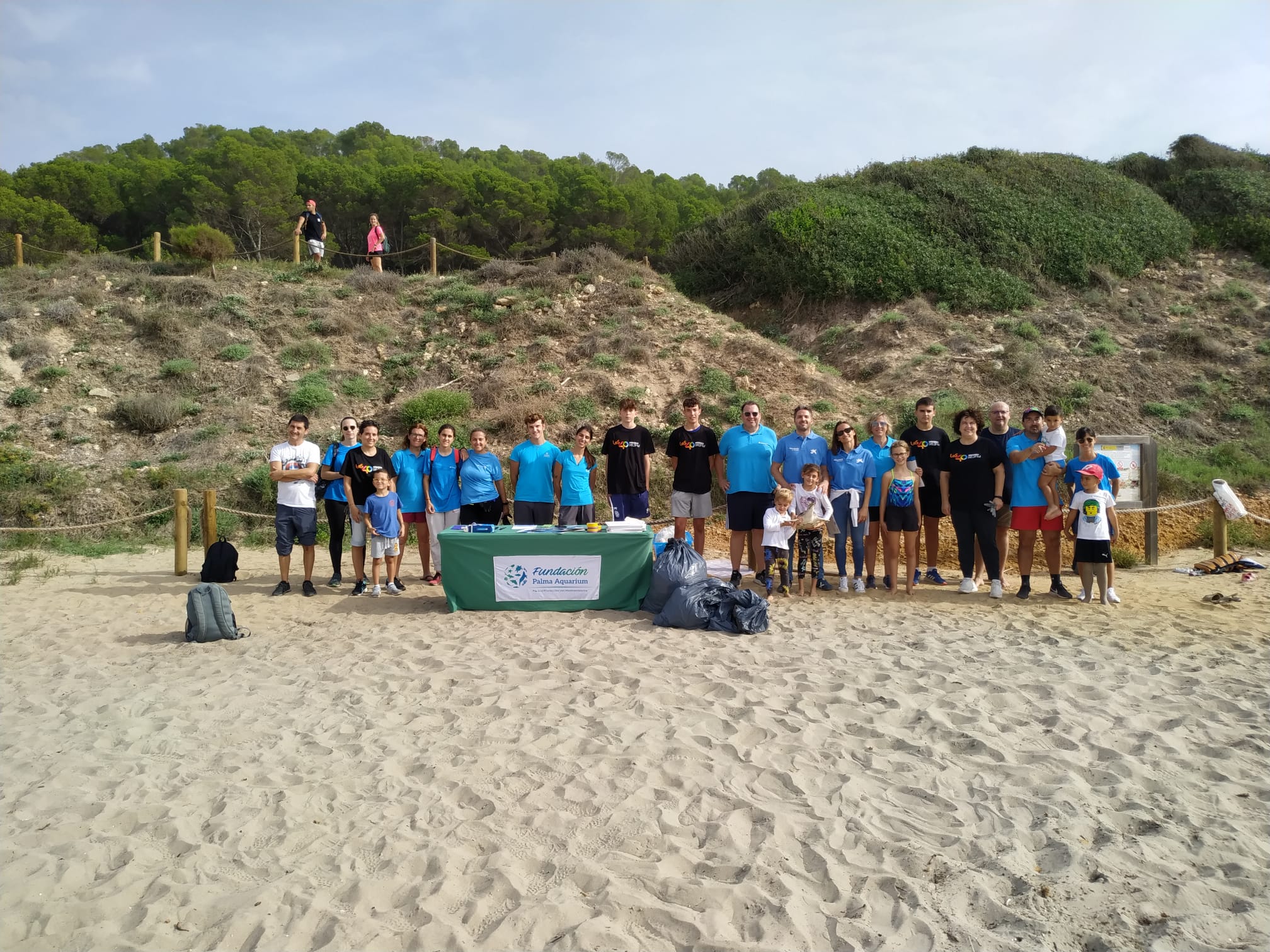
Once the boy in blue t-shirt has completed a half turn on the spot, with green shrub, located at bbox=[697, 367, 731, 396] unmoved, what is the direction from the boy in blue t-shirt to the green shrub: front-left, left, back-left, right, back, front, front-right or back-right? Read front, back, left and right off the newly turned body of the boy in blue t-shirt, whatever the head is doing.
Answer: front-right

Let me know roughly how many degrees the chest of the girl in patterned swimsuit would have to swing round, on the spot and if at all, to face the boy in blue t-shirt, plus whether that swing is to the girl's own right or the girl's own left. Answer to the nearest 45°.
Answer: approximately 90° to the girl's own right

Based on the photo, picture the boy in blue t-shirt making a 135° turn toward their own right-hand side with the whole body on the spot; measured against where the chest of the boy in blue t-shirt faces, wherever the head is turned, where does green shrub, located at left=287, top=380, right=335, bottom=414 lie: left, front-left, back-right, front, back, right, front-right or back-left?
front-right

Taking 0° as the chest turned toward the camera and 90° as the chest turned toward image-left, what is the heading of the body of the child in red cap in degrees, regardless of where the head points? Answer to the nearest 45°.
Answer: approximately 0°

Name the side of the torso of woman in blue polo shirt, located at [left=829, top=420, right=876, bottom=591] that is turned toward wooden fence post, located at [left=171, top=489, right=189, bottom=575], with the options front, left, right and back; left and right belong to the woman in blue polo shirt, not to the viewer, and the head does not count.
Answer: right

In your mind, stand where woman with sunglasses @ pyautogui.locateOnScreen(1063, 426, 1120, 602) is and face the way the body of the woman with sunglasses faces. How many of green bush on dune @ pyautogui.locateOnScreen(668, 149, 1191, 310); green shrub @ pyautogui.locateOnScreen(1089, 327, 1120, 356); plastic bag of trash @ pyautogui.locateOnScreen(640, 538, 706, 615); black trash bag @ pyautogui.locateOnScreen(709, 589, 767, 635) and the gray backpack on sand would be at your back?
2

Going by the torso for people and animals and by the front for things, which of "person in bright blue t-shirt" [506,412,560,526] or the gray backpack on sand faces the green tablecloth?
the person in bright blue t-shirt
